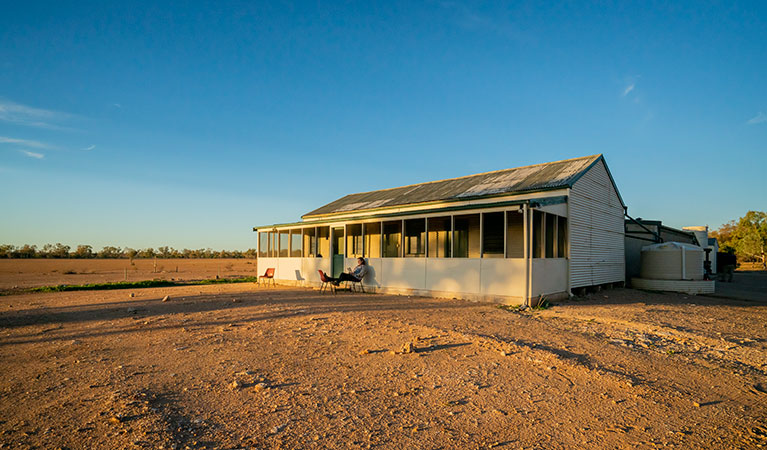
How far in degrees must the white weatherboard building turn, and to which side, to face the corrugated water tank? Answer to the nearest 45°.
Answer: approximately 135° to its left

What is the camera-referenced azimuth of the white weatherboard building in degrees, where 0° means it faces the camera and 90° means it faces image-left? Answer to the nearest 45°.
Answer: approximately 45°

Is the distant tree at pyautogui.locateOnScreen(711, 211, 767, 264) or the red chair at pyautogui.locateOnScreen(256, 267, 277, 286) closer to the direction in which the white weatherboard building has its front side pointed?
the red chair

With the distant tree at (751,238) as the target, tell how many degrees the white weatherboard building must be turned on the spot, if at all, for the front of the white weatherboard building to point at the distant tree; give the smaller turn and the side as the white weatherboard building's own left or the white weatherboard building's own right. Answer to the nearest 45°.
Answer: approximately 180°
